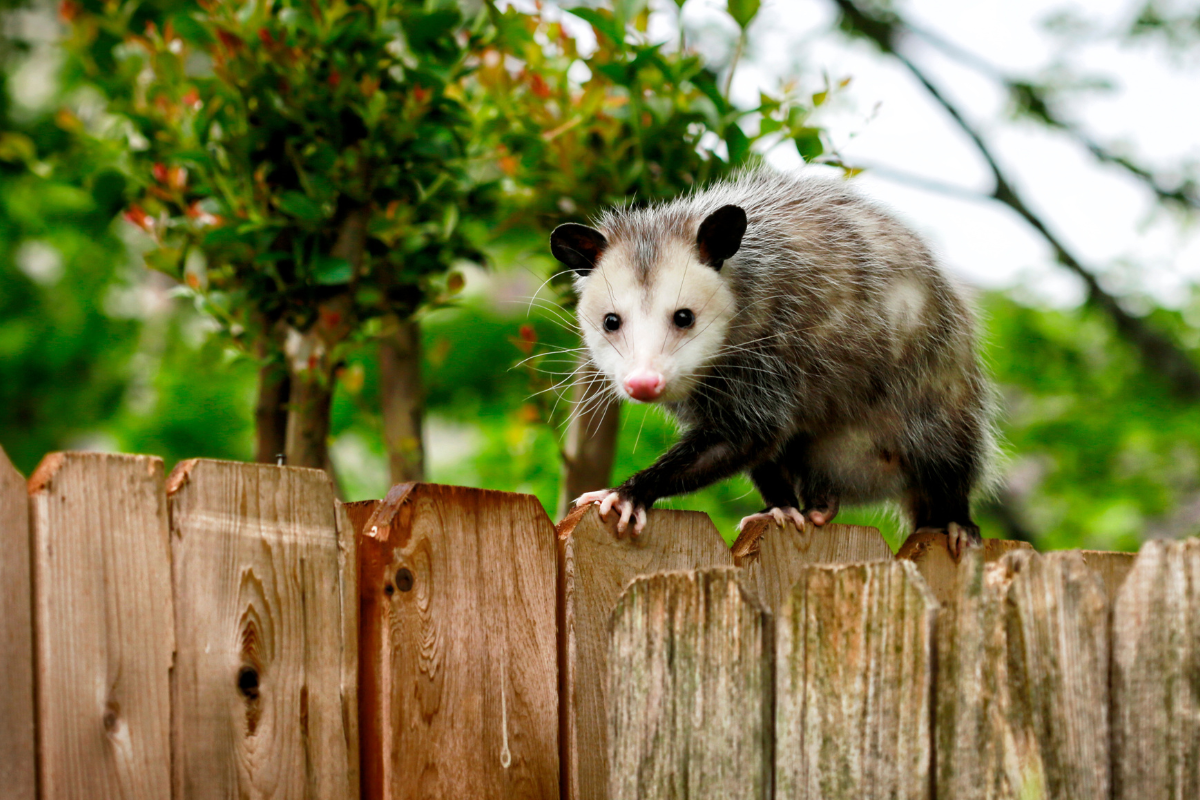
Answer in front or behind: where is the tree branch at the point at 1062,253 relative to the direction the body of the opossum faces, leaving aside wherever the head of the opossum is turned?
behind

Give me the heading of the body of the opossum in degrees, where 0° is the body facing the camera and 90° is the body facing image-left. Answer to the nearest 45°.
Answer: approximately 45°
